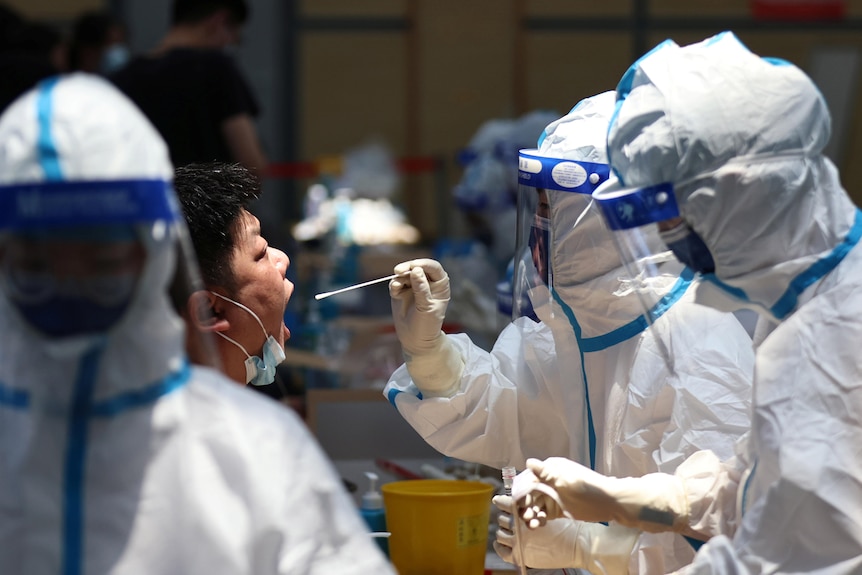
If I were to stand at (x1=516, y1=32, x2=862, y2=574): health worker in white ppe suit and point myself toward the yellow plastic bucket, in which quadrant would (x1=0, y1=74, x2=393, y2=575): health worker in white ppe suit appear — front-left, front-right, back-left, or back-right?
front-left

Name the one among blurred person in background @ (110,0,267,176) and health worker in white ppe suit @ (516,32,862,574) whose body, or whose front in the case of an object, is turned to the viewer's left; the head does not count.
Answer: the health worker in white ppe suit

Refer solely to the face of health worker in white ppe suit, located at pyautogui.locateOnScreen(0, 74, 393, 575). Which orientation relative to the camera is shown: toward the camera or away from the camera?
toward the camera

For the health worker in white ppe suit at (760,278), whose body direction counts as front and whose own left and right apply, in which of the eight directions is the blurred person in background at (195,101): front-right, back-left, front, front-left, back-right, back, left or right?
front-right

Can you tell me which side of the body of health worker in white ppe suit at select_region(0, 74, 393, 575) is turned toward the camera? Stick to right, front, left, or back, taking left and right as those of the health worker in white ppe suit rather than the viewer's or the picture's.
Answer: front

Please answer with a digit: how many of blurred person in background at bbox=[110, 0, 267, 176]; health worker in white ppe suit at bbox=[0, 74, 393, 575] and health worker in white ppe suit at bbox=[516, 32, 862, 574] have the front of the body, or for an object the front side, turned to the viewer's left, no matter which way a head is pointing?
1

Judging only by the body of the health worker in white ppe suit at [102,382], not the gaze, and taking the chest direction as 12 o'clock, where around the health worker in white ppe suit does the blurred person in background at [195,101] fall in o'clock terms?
The blurred person in background is roughly at 6 o'clock from the health worker in white ppe suit.

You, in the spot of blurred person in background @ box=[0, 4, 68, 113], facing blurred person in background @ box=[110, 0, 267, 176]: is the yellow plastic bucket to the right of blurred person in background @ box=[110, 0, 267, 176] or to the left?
right

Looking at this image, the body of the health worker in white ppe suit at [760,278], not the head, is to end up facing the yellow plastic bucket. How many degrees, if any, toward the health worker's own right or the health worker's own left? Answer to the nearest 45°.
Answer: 0° — they already face it

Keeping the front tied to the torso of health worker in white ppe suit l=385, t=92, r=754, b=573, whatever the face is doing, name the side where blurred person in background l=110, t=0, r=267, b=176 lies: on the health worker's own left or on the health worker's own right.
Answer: on the health worker's own right

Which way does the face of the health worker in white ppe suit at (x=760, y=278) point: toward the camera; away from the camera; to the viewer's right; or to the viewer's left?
to the viewer's left

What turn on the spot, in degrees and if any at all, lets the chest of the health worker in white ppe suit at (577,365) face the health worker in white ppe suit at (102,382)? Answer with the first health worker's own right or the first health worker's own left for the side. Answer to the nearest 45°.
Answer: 0° — they already face them

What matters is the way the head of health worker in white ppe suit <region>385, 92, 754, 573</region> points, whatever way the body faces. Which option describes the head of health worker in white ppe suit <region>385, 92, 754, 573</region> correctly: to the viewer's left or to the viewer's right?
to the viewer's left
